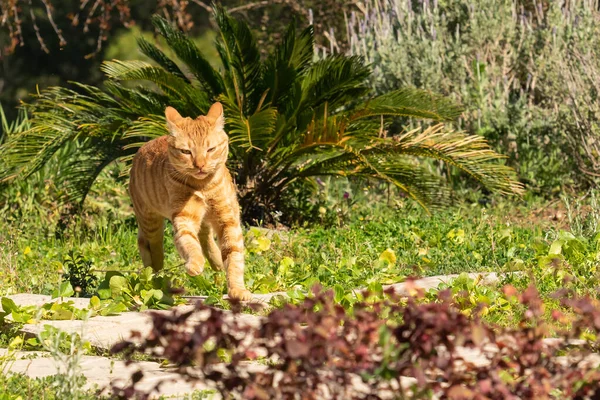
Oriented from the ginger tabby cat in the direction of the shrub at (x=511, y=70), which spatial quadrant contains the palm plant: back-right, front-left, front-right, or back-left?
front-left

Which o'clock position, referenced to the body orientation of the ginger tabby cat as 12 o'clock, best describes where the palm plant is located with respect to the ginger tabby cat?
The palm plant is roughly at 8 o'clock from the ginger tabby cat.

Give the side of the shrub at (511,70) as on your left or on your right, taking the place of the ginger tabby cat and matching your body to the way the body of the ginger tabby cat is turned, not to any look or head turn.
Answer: on your left

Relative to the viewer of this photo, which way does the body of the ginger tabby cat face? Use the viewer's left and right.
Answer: facing the viewer and to the right of the viewer
